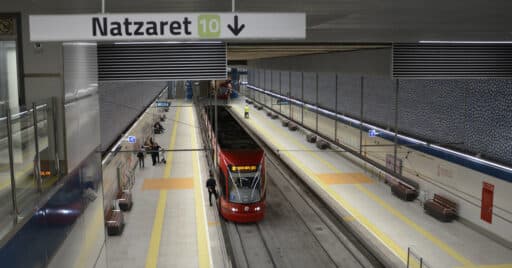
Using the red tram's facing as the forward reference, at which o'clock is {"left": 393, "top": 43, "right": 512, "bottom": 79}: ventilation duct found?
The ventilation duct is roughly at 11 o'clock from the red tram.

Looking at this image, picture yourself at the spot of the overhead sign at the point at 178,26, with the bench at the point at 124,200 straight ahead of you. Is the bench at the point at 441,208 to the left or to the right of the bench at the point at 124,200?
right

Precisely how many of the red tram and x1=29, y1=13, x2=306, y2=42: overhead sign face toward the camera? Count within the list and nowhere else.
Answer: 2

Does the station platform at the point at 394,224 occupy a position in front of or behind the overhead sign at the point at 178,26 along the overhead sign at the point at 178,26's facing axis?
behind

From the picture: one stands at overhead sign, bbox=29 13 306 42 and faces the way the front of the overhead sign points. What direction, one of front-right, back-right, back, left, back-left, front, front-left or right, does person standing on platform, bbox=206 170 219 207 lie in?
back

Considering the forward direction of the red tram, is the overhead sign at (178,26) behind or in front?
in front

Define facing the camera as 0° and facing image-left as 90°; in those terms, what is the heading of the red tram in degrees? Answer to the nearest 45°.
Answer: approximately 0°

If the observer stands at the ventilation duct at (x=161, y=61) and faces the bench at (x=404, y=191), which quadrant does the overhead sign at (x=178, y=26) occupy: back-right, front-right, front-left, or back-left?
back-right

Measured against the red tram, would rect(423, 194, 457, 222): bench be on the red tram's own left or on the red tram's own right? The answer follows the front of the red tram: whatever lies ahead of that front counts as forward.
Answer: on the red tram's own left
